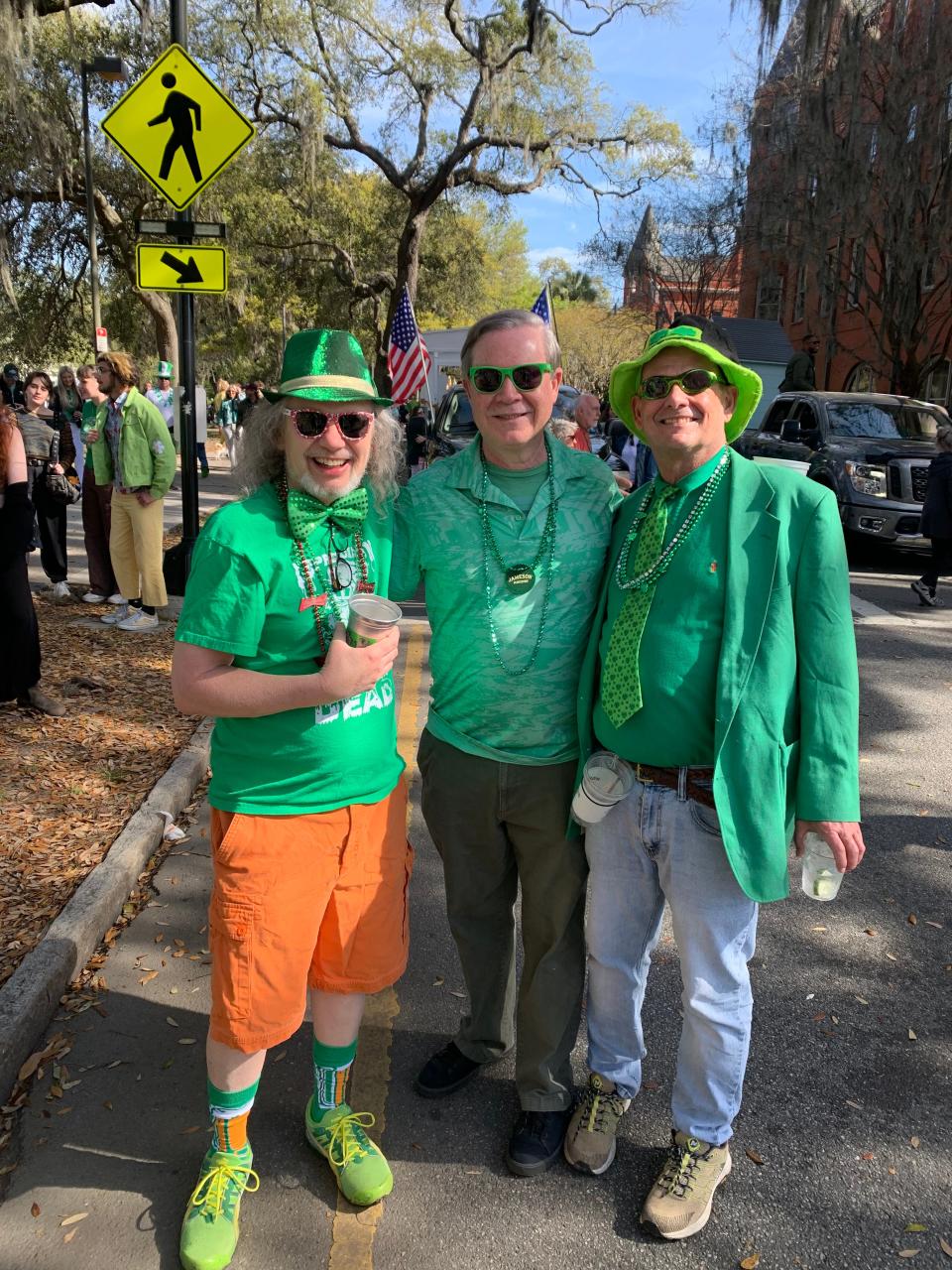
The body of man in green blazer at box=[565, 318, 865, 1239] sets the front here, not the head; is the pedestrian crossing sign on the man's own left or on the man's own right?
on the man's own right

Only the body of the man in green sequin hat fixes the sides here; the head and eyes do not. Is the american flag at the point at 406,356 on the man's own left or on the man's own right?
on the man's own left

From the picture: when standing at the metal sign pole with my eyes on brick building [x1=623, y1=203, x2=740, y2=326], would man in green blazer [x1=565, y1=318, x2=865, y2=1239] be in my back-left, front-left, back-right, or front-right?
back-right

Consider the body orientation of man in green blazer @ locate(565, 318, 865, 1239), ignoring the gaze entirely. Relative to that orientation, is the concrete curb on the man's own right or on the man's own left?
on the man's own right
